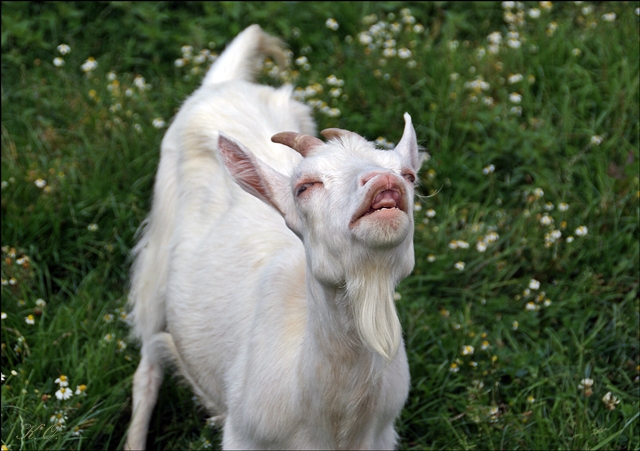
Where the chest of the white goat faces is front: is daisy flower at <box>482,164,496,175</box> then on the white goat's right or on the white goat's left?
on the white goat's left

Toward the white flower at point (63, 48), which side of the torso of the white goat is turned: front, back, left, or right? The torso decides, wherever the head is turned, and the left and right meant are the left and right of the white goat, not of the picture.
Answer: back

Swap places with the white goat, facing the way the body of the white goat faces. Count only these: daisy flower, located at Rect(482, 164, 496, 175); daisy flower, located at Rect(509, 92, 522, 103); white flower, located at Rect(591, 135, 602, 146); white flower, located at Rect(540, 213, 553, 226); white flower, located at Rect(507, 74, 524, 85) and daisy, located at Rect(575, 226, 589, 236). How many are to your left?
6

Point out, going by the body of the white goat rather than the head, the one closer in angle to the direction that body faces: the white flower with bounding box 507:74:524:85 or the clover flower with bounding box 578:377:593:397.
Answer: the clover flower

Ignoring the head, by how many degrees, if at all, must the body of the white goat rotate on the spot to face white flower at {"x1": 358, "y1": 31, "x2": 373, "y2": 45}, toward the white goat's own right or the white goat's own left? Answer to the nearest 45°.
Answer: approximately 135° to the white goat's own left

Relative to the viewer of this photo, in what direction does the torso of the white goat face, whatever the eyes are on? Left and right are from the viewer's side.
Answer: facing the viewer and to the right of the viewer

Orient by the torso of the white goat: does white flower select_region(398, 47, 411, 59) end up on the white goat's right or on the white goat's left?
on the white goat's left

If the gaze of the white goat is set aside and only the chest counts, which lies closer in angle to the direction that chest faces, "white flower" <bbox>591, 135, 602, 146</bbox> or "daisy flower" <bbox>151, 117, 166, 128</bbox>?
the white flower

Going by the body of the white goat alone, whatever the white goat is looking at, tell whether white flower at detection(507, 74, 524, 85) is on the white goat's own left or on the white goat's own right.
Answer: on the white goat's own left

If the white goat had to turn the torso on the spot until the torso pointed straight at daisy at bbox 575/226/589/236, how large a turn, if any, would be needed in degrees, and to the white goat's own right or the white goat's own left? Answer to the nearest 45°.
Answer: approximately 90° to the white goat's own left

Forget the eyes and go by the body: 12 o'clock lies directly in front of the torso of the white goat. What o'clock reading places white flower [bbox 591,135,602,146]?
The white flower is roughly at 9 o'clock from the white goat.

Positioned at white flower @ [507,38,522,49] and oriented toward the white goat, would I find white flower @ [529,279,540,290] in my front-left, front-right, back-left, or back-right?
front-left

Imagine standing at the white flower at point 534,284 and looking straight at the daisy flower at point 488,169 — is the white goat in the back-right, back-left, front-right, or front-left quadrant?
back-left

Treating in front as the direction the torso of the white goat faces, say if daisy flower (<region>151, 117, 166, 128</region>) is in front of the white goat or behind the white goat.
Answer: behind

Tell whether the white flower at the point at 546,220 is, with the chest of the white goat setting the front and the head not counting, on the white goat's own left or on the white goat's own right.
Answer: on the white goat's own left
